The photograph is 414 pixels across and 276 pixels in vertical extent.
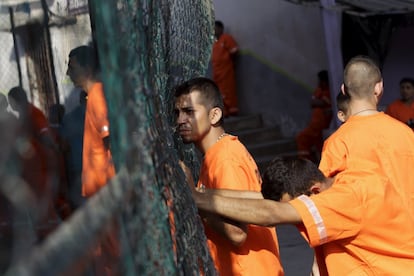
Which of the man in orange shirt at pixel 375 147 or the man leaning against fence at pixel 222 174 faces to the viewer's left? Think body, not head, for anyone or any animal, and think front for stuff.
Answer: the man leaning against fence

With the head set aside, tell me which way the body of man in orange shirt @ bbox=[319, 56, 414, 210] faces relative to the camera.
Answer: away from the camera

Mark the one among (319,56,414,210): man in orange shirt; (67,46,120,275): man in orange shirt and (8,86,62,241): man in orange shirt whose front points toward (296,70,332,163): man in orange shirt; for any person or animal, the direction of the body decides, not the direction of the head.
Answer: (319,56,414,210): man in orange shirt

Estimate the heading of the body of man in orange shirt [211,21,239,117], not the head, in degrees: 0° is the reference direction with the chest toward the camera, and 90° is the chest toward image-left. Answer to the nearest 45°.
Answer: approximately 45°

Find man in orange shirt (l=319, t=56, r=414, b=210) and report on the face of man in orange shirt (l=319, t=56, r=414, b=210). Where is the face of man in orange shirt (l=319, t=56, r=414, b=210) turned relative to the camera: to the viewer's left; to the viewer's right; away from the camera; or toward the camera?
away from the camera
